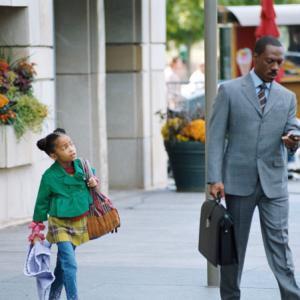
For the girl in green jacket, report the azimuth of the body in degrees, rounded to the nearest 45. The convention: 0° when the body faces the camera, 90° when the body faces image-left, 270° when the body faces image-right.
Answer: approximately 315°

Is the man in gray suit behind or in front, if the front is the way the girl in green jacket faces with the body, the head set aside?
in front

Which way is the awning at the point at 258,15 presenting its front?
toward the camera

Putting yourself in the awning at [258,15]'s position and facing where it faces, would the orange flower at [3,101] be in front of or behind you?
in front

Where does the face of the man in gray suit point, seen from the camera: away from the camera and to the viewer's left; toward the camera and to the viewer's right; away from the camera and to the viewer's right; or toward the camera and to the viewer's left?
toward the camera and to the viewer's right

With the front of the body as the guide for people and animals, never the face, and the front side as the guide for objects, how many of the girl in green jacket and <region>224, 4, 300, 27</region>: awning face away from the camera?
0

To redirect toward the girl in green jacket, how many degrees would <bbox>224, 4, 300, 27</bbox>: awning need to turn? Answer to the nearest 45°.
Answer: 0° — it already faces them
